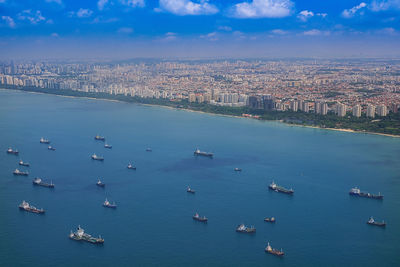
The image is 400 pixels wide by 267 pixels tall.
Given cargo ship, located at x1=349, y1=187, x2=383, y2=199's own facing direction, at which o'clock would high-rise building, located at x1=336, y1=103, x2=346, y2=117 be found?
The high-rise building is roughly at 9 o'clock from the cargo ship.

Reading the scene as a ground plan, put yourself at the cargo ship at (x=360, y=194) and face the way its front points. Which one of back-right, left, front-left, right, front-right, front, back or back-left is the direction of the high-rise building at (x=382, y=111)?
left

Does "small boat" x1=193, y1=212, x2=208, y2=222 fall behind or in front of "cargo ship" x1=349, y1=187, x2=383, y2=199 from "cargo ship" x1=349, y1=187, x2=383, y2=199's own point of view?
behind

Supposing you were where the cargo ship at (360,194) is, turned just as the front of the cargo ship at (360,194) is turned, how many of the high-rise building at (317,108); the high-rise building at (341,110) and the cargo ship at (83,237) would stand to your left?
2

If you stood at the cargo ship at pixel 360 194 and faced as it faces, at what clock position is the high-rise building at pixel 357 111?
The high-rise building is roughly at 9 o'clock from the cargo ship.

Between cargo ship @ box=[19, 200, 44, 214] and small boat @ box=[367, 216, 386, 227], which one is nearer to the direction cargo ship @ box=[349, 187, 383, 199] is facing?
the small boat

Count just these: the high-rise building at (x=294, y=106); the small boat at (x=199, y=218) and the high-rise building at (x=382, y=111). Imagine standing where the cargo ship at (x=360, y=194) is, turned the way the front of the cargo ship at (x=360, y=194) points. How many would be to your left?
2

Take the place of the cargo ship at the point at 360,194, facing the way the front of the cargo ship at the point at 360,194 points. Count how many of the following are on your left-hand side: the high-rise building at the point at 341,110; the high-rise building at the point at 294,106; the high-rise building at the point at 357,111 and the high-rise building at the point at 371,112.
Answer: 4

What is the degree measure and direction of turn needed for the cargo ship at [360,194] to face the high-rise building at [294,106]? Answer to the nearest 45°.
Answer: approximately 90° to its left

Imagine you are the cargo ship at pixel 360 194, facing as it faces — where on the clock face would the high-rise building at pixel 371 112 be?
The high-rise building is roughly at 9 o'clock from the cargo ship.

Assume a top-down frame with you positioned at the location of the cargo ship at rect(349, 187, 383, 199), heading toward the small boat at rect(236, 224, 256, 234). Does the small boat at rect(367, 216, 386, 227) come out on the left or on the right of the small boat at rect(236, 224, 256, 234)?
left

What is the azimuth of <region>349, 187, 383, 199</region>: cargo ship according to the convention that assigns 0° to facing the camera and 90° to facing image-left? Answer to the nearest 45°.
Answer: approximately 270°

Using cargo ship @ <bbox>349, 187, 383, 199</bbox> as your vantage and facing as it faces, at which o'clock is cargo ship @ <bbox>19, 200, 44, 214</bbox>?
cargo ship @ <bbox>19, 200, 44, 214</bbox> is roughly at 5 o'clock from cargo ship @ <bbox>349, 187, 383, 199</bbox>.

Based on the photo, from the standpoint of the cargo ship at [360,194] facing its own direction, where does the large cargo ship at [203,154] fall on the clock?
The large cargo ship is roughly at 7 o'clock from the cargo ship.

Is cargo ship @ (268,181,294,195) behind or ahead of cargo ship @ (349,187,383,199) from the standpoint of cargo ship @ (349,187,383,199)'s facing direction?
behind

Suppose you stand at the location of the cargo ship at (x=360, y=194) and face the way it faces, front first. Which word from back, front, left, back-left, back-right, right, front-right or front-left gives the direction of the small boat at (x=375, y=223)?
right
